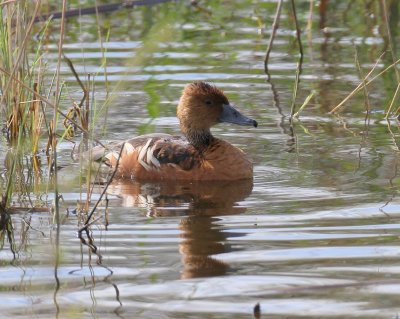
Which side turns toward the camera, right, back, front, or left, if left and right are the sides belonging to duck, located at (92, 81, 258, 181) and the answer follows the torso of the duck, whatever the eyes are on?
right
